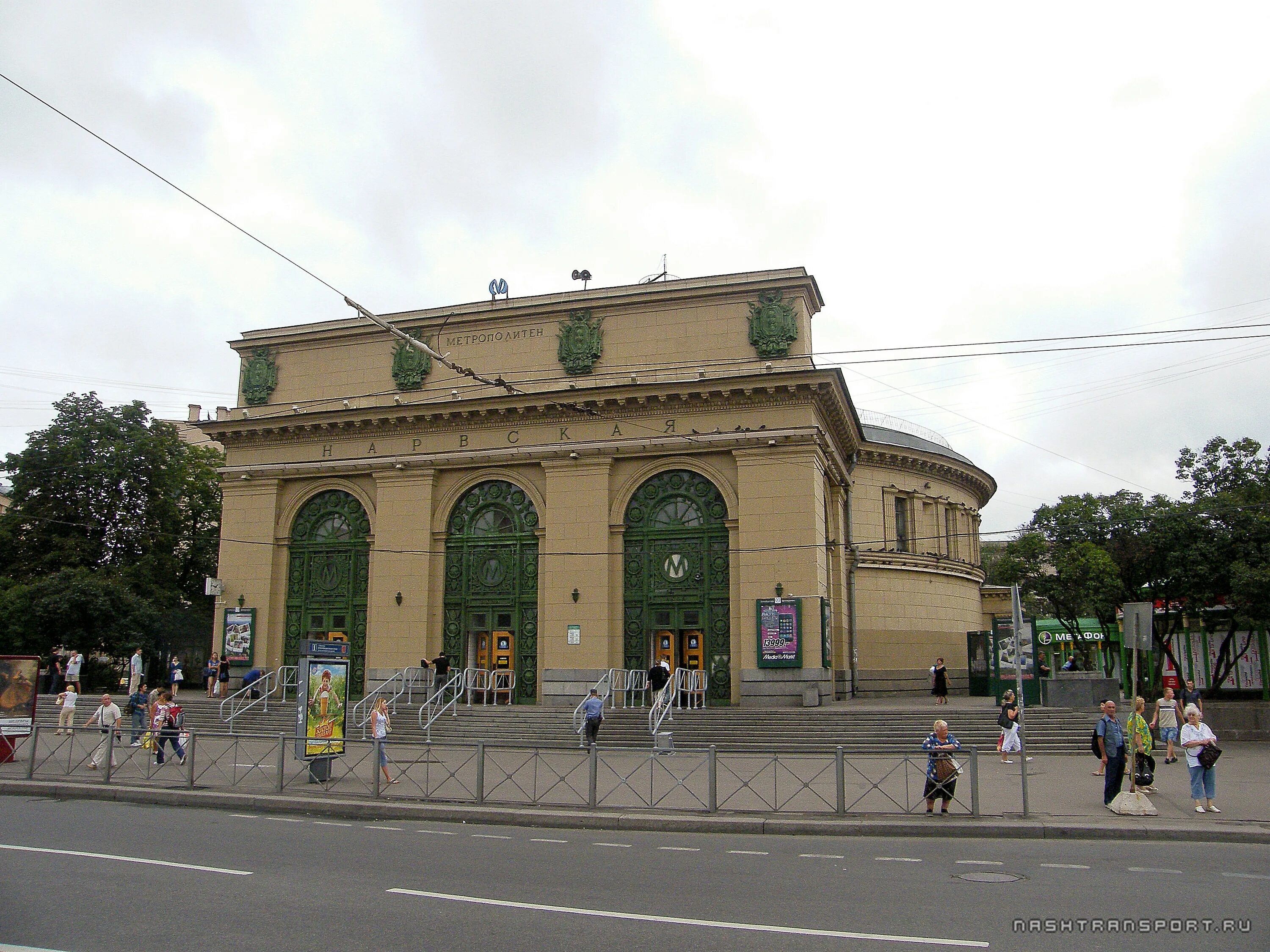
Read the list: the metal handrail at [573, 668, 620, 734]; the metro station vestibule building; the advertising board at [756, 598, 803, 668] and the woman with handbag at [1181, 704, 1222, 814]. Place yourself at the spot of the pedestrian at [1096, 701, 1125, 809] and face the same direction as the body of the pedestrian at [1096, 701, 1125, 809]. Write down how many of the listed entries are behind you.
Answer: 3

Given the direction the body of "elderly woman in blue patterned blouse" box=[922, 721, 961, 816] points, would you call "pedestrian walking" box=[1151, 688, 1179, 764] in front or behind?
behind

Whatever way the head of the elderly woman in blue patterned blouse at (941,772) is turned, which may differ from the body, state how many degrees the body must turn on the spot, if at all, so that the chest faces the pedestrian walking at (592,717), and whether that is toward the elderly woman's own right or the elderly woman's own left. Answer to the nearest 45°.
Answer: approximately 135° to the elderly woman's own right

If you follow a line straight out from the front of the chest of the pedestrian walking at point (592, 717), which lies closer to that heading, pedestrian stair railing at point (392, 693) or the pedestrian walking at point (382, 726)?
the pedestrian stair railing

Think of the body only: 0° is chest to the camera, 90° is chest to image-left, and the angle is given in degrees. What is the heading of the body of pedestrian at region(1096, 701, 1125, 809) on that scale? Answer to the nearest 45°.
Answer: approximately 315°

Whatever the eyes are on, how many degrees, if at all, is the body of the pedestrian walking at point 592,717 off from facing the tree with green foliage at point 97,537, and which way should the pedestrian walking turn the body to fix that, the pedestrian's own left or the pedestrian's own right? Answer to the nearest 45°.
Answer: approximately 45° to the pedestrian's own left

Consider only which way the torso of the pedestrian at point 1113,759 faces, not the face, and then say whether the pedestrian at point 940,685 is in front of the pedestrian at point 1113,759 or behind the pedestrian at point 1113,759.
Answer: behind

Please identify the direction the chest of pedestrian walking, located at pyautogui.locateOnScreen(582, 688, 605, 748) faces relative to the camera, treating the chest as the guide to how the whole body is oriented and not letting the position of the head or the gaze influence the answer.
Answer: away from the camera

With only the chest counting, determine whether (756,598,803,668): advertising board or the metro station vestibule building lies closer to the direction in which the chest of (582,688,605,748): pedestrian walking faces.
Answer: the metro station vestibule building
